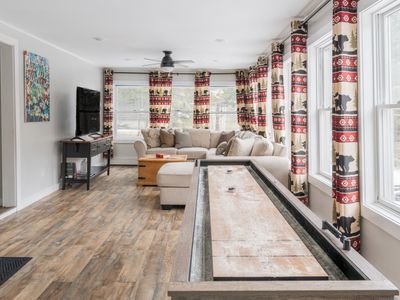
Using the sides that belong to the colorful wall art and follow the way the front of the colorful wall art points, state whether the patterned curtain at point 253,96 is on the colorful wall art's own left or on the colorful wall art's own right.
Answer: on the colorful wall art's own left

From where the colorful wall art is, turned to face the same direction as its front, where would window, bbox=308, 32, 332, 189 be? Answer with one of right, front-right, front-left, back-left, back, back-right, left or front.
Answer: front

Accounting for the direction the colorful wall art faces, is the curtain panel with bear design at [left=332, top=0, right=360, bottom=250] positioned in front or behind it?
in front

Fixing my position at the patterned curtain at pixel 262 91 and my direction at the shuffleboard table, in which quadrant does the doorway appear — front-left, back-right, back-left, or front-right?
front-right

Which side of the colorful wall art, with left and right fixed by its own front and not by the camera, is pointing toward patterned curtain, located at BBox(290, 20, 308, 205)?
front

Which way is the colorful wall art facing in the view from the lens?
facing the viewer and to the right of the viewer

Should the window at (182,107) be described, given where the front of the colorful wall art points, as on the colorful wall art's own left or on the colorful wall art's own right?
on the colorful wall art's own left
